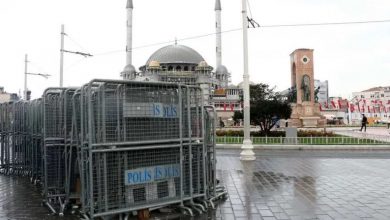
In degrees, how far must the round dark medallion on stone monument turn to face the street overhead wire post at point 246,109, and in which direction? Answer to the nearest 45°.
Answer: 0° — it already faces it

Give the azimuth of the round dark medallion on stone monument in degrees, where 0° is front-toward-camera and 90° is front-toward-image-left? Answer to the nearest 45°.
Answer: approximately 0°
